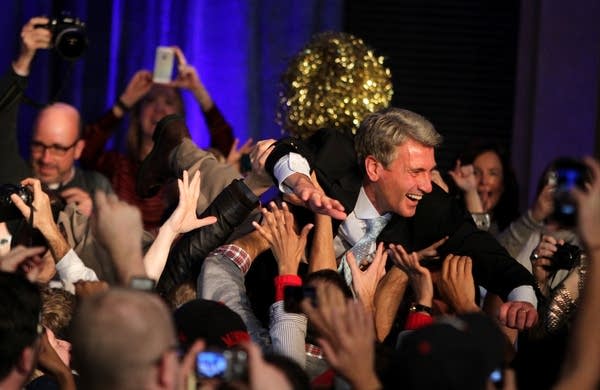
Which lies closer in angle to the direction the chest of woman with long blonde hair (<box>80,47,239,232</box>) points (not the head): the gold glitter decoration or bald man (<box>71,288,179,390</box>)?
the bald man

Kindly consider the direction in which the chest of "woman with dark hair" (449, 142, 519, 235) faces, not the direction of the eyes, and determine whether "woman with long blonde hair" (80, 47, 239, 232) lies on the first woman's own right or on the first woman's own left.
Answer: on the first woman's own right

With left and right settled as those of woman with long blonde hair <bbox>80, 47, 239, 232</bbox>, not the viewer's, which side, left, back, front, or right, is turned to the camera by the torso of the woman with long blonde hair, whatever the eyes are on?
front

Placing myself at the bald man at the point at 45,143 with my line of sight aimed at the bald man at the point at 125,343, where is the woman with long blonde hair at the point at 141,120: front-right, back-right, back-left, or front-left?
back-left

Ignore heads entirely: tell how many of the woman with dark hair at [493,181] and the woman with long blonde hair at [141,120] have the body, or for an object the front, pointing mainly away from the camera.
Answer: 0

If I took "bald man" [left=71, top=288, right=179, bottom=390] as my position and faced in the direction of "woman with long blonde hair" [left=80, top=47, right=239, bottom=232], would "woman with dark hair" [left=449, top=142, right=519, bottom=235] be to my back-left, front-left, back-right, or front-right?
front-right

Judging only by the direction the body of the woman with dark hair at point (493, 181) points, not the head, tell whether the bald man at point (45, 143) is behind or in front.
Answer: in front

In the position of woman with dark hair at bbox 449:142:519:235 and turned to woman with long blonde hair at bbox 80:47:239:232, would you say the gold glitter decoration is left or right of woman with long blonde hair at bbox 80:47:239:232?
left

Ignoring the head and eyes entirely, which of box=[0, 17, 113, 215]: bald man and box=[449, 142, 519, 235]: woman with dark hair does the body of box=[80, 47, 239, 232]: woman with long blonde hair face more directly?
the bald man

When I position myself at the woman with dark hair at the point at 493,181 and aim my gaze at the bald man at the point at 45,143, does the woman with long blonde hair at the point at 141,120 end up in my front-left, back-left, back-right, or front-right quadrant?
front-right

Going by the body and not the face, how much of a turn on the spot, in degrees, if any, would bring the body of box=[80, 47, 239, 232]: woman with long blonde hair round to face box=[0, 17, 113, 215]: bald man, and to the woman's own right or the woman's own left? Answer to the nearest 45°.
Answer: approximately 45° to the woman's own right

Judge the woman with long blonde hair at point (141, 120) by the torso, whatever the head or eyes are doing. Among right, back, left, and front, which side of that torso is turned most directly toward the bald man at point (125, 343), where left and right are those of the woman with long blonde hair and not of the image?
front

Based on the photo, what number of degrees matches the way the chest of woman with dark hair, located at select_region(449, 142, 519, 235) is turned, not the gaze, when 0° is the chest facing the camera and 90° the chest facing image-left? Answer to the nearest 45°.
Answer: approximately 45°
